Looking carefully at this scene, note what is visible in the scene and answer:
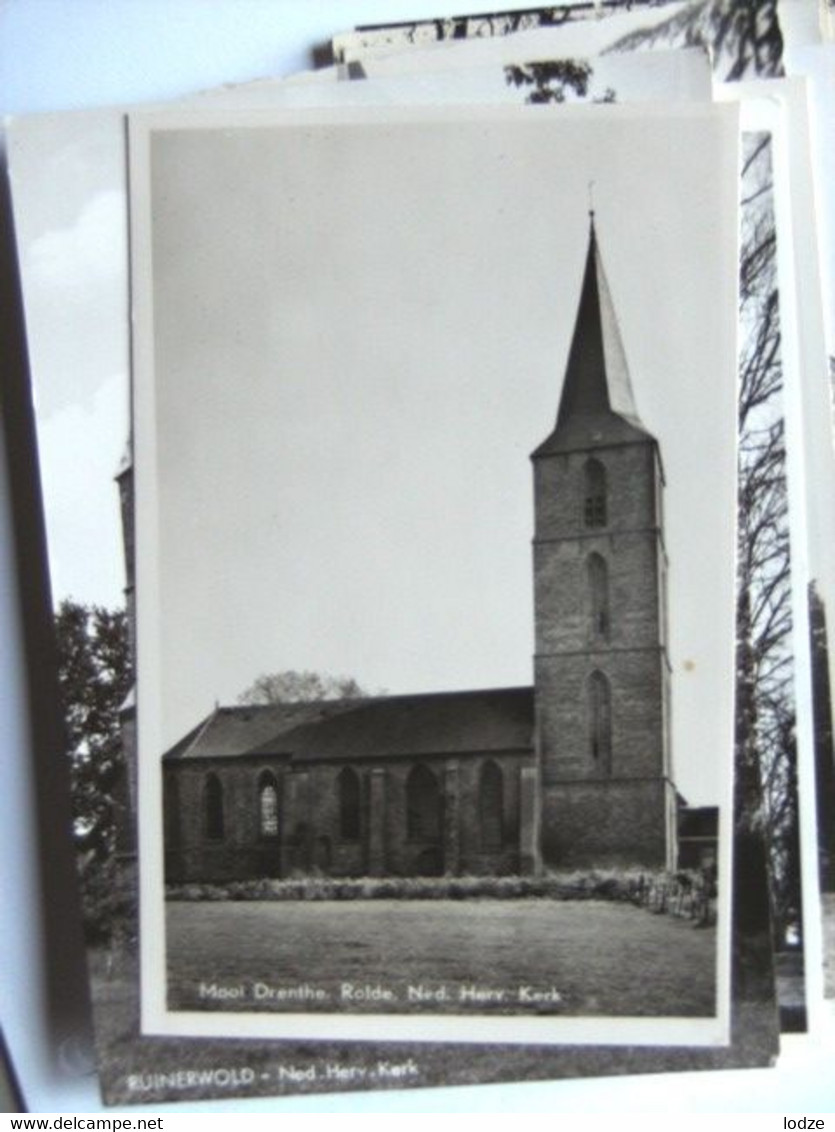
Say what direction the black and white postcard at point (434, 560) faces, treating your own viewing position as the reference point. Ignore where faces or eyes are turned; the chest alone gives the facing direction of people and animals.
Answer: facing the viewer
